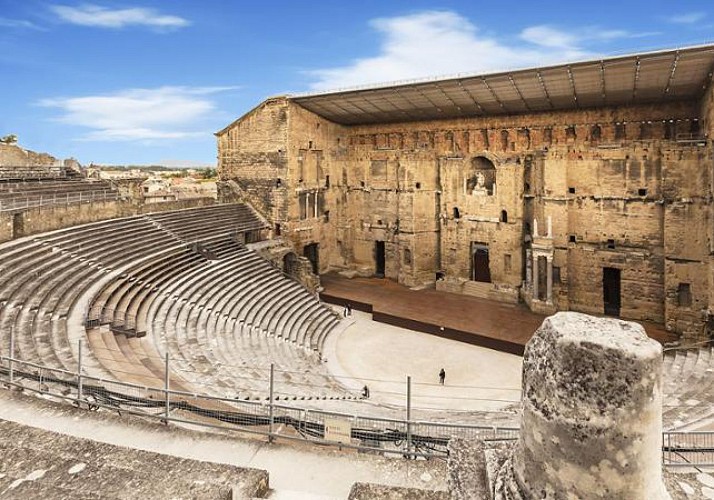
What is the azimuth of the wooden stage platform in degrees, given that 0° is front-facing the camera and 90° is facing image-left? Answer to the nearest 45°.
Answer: approximately 45°

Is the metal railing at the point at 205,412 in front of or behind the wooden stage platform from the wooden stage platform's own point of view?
in front

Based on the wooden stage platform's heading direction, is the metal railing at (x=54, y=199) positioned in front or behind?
in front

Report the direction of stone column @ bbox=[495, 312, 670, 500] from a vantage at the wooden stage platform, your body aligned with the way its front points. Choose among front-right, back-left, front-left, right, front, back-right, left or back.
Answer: front-left

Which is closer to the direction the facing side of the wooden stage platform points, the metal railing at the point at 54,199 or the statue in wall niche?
the metal railing

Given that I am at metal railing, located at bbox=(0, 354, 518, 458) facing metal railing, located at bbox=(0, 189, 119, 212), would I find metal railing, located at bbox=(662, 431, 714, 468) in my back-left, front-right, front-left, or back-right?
back-right

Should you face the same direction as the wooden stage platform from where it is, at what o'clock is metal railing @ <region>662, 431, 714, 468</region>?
The metal railing is roughly at 10 o'clock from the wooden stage platform.
